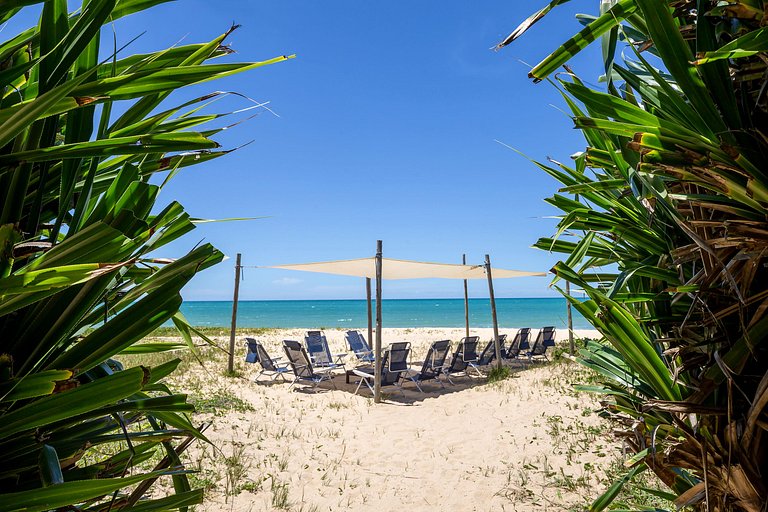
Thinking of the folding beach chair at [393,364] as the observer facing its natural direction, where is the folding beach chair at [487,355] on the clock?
the folding beach chair at [487,355] is roughly at 3 o'clock from the folding beach chair at [393,364].

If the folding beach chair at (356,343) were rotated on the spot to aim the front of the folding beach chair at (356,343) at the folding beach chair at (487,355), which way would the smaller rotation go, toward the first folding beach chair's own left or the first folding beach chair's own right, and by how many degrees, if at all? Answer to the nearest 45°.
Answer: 0° — it already faces it

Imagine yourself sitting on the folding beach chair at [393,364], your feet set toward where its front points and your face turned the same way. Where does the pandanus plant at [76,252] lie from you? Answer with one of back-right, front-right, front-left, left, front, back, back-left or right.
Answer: back-left

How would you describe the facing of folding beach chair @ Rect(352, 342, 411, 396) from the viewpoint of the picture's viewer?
facing away from the viewer and to the left of the viewer

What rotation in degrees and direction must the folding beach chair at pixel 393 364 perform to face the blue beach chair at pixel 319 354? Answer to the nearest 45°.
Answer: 0° — it already faces it

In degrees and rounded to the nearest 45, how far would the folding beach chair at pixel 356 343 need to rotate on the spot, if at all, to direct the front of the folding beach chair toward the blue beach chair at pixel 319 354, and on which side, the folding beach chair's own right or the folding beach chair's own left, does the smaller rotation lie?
approximately 45° to the folding beach chair's own right

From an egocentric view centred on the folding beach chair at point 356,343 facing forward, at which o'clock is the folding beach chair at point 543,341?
the folding beach chair at point 543,341 is roughly at 11 o'clock from the folding beach chair at point 356,343.

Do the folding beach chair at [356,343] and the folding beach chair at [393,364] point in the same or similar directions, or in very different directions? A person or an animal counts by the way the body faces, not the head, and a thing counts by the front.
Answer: very different directions

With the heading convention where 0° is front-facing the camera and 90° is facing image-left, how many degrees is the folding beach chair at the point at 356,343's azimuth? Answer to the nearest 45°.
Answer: approximately 315°

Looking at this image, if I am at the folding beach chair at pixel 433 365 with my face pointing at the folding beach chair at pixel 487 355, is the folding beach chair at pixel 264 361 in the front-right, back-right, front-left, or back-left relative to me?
back-left
